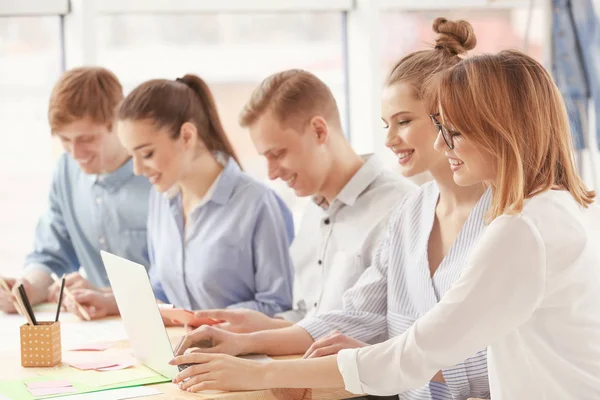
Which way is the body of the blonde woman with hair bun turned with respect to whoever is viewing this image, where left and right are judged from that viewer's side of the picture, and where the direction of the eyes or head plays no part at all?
facing the viewer and to the left of the viewer

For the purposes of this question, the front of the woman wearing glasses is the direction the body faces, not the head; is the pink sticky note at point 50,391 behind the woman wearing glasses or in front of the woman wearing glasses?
in front

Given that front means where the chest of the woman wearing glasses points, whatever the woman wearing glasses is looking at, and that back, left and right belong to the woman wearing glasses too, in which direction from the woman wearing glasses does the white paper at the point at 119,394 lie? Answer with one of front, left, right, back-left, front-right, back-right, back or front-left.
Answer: front

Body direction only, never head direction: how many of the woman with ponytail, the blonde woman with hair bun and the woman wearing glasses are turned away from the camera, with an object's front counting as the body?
0

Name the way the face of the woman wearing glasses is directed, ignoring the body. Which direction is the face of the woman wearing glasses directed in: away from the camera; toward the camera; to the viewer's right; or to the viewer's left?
to the viewer's left

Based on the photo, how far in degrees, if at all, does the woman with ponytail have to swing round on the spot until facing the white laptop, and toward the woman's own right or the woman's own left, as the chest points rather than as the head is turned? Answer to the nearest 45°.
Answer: approximately 45° to the woman's own left

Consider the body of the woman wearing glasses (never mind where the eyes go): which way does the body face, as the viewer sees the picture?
to the viewer's left

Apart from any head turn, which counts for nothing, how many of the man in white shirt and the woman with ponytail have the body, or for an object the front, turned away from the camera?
0

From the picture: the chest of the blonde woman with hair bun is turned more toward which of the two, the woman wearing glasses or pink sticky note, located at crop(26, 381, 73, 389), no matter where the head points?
the pink sticky note

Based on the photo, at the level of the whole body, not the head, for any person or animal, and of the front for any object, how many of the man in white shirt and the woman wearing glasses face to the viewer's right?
0

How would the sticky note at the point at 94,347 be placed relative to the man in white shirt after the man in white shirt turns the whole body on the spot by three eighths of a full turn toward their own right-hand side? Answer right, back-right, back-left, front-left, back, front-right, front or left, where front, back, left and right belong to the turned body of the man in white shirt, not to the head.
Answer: back-left
